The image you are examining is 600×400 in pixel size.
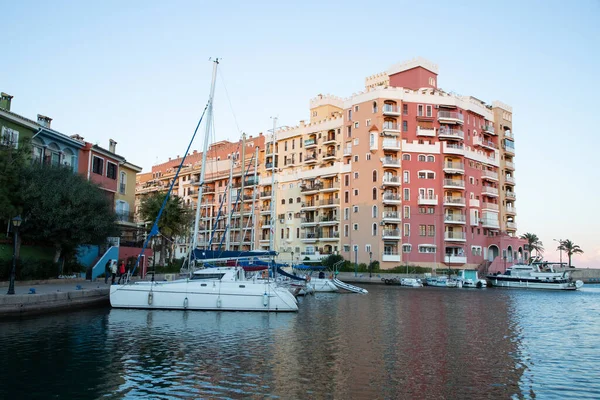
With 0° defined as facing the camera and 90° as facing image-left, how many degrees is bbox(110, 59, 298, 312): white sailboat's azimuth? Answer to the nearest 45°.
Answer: approximately 90°

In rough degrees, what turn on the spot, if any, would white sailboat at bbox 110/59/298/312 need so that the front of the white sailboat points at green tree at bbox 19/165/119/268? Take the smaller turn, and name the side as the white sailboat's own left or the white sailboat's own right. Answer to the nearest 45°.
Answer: approximately 45° to the white sailboat's own right
